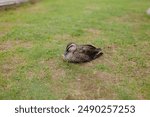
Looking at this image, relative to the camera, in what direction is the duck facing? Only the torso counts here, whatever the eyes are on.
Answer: to the viewer's left
